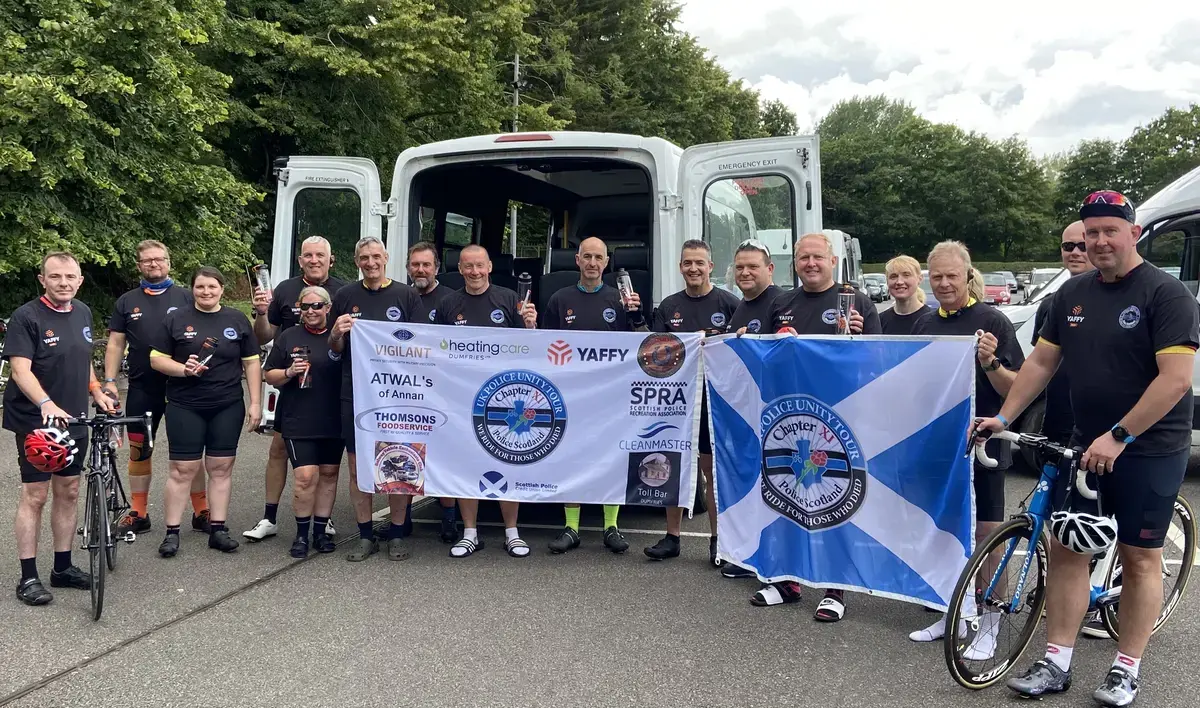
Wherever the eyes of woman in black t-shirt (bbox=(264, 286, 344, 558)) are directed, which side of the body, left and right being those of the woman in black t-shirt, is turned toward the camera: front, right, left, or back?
front

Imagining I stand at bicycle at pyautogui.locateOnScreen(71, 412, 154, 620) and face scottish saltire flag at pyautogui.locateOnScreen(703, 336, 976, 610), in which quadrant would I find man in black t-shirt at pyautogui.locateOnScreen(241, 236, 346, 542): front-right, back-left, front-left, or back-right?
front-left

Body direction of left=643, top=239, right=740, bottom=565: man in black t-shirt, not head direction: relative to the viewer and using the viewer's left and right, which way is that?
facing the viewer

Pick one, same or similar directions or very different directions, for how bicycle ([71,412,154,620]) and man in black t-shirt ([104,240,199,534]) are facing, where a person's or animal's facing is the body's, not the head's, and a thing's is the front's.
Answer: same or similar directions

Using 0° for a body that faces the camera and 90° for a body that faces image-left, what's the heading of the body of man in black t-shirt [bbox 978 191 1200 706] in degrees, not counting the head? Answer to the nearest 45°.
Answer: approximately 45°

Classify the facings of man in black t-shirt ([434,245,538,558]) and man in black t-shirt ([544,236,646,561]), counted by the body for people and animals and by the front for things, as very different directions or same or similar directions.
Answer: same or similar directions

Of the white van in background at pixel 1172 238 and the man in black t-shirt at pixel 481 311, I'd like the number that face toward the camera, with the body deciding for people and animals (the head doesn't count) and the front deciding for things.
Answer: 1

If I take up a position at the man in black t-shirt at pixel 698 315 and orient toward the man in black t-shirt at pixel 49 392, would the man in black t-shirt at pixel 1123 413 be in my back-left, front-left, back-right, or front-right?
back-left

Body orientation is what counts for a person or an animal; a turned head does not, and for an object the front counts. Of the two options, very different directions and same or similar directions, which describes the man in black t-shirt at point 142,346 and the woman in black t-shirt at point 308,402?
same or similar directions

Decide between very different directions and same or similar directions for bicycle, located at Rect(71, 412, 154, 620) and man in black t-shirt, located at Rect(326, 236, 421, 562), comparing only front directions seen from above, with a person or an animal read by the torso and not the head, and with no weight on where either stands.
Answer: same or similar directions

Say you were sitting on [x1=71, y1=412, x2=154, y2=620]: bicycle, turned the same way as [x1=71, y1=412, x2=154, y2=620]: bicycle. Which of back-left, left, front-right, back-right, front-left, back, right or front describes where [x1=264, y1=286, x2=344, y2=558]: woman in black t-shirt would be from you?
left

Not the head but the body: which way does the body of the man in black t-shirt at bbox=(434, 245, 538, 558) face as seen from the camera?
toward the camera

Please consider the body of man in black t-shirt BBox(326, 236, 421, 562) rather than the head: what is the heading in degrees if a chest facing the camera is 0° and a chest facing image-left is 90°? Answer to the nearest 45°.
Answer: approximately 0°

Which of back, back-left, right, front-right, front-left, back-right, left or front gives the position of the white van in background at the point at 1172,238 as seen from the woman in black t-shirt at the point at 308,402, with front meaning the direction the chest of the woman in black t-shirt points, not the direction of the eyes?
left

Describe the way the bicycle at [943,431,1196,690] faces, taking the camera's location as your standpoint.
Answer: facing the viewer and to the left of the viewer

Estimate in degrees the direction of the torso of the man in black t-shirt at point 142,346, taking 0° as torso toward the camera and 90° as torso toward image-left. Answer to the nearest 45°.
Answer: approximately 0°
